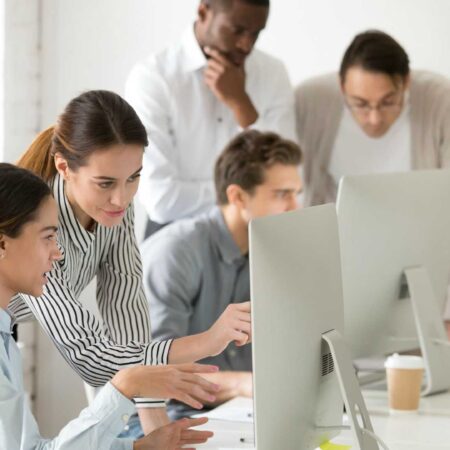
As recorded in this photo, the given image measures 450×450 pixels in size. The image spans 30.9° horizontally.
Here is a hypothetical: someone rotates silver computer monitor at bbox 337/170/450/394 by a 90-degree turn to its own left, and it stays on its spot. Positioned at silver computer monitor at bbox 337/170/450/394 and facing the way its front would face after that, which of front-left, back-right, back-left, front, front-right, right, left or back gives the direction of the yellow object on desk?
front-left

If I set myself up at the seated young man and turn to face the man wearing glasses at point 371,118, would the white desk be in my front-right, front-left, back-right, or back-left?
back-right

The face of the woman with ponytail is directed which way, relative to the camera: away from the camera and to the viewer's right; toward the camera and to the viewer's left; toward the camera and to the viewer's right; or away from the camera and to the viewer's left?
toward the camera and to the viewer's right

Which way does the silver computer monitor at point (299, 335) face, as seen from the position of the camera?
facing away from the viewer and to the left of the viewer

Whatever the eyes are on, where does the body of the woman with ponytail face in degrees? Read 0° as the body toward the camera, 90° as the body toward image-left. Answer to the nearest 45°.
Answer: approximately 315°

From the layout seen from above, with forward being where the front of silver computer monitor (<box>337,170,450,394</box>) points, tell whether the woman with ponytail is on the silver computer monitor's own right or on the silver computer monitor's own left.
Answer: on the silver computer monitor's own left

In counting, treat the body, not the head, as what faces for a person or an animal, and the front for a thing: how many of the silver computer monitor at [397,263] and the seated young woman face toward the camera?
0

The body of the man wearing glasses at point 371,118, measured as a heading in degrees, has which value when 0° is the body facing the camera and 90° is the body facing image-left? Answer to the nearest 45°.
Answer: approximately 0°

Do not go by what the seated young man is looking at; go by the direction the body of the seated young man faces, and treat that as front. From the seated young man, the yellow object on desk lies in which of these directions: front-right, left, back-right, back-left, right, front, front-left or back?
front-right

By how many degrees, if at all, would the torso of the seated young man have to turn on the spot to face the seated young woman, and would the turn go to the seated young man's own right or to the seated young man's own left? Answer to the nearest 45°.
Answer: approximately 45° to the seated young man's own right

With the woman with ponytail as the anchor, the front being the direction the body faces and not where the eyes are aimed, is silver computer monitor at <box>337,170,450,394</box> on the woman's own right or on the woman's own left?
on the woman's own left

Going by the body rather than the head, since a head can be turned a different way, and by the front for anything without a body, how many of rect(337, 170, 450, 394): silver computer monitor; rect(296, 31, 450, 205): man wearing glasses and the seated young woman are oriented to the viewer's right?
1

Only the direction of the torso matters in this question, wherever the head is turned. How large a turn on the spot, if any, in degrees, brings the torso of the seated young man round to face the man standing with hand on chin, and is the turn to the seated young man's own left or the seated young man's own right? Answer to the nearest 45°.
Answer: approximately 135° to the seated young man's own left

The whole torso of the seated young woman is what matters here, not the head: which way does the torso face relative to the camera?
to the viewer's right

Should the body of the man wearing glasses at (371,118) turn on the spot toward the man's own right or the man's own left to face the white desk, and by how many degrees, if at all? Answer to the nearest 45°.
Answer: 0° — they already face it
